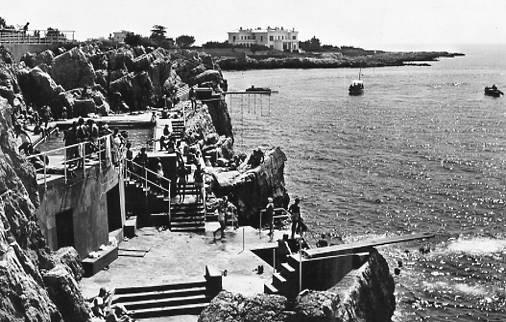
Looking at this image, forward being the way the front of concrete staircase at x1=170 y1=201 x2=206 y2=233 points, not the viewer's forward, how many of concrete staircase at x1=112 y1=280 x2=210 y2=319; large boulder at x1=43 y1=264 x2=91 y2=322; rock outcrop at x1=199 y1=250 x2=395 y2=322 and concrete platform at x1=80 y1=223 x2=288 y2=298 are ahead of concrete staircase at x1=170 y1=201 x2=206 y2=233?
4

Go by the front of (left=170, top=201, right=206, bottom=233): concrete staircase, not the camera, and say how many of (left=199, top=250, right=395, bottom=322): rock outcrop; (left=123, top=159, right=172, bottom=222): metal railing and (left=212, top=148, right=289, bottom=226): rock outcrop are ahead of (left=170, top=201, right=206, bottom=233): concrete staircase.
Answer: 1

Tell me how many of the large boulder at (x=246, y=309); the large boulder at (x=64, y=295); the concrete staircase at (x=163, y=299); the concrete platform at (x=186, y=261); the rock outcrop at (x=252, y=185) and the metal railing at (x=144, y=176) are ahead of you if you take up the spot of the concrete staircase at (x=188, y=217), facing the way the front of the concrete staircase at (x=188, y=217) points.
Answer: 4

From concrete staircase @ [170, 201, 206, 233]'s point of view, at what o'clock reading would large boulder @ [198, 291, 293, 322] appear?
The large boulder is roughly at 12 o'clock from the concrete staircase.

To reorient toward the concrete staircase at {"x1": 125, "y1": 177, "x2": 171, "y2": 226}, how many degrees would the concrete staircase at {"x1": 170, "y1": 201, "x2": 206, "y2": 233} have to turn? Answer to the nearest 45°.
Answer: approximately 90° to its right

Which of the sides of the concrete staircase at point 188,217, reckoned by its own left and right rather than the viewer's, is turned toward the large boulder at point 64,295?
front

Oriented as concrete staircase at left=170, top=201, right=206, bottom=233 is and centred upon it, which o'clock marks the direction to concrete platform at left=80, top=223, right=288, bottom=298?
The concrete platform is roughly at 12 o'clock from the concrete staircase.

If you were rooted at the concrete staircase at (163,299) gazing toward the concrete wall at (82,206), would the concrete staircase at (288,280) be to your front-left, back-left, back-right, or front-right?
back-right

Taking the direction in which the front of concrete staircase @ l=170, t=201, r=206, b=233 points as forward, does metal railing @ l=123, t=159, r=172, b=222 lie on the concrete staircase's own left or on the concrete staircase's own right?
on the concrete staircase's own right

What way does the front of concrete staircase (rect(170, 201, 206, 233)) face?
toward the camera

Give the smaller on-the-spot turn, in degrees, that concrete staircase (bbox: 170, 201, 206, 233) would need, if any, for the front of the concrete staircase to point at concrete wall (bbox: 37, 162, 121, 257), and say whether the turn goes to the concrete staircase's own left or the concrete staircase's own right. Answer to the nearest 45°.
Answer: approximately 45° to the concrete staircase's own right

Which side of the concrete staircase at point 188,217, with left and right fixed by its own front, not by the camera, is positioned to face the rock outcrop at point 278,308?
front

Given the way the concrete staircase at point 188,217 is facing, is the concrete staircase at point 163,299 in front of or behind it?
in front

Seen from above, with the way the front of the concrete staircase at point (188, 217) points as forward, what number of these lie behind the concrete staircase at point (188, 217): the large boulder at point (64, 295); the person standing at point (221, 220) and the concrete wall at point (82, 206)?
0
